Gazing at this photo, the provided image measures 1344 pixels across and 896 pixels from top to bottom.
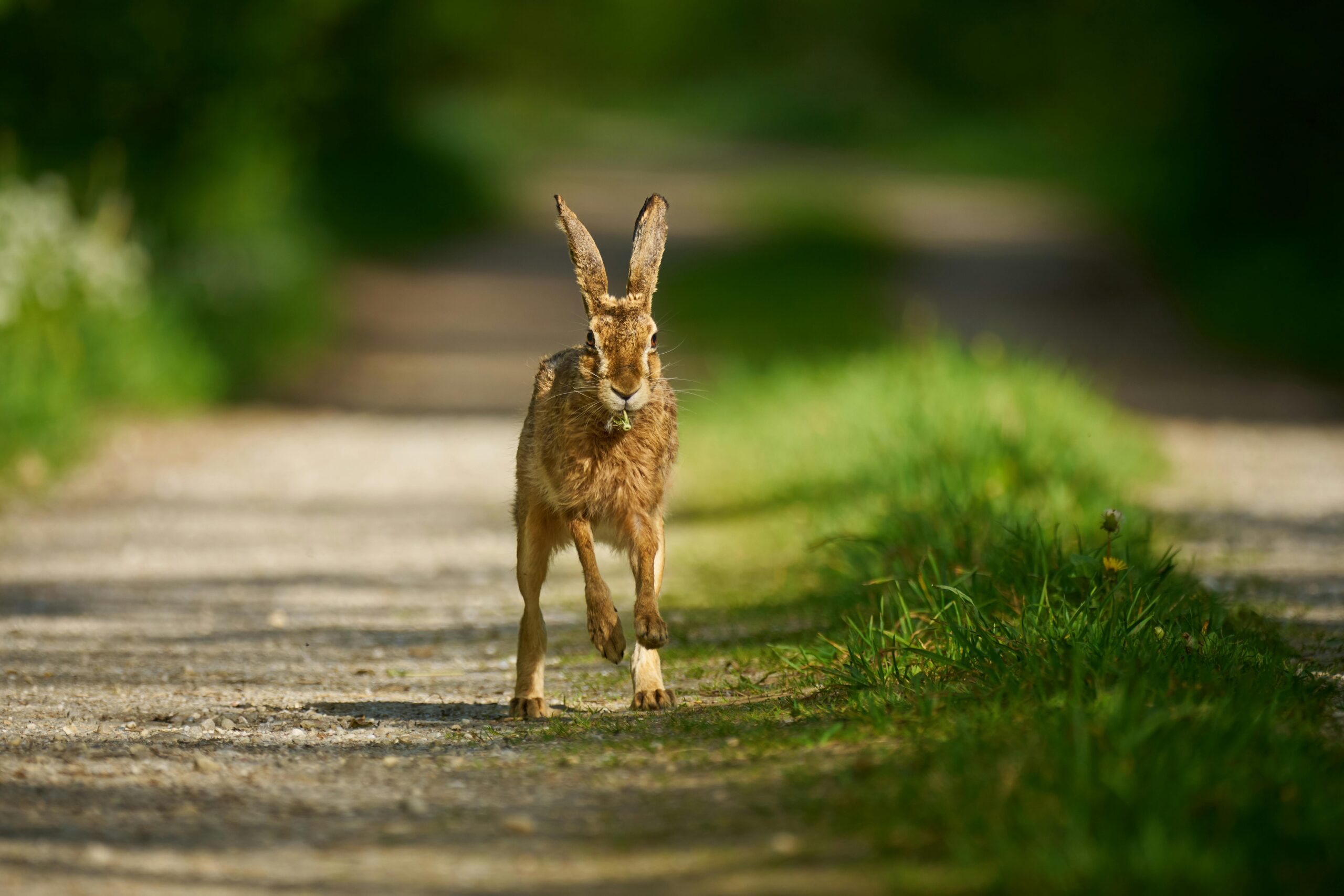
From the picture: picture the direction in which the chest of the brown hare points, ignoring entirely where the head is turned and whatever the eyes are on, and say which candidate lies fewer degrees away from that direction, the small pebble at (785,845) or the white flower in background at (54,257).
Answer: the small pebble

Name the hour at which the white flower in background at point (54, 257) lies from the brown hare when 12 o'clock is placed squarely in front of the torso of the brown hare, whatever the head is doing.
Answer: The white flower in background is roughly at 5 o'clock from the brown hare.

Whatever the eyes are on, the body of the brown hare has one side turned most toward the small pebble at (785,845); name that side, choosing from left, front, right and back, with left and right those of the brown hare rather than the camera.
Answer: front

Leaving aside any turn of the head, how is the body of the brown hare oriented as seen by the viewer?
toward the camera
